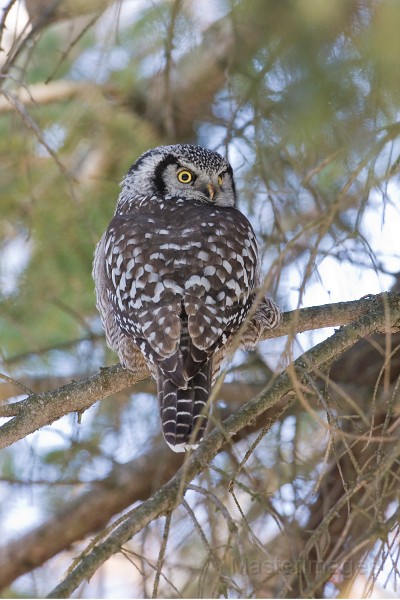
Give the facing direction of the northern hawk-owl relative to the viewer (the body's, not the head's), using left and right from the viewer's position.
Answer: facing away from the viewer
